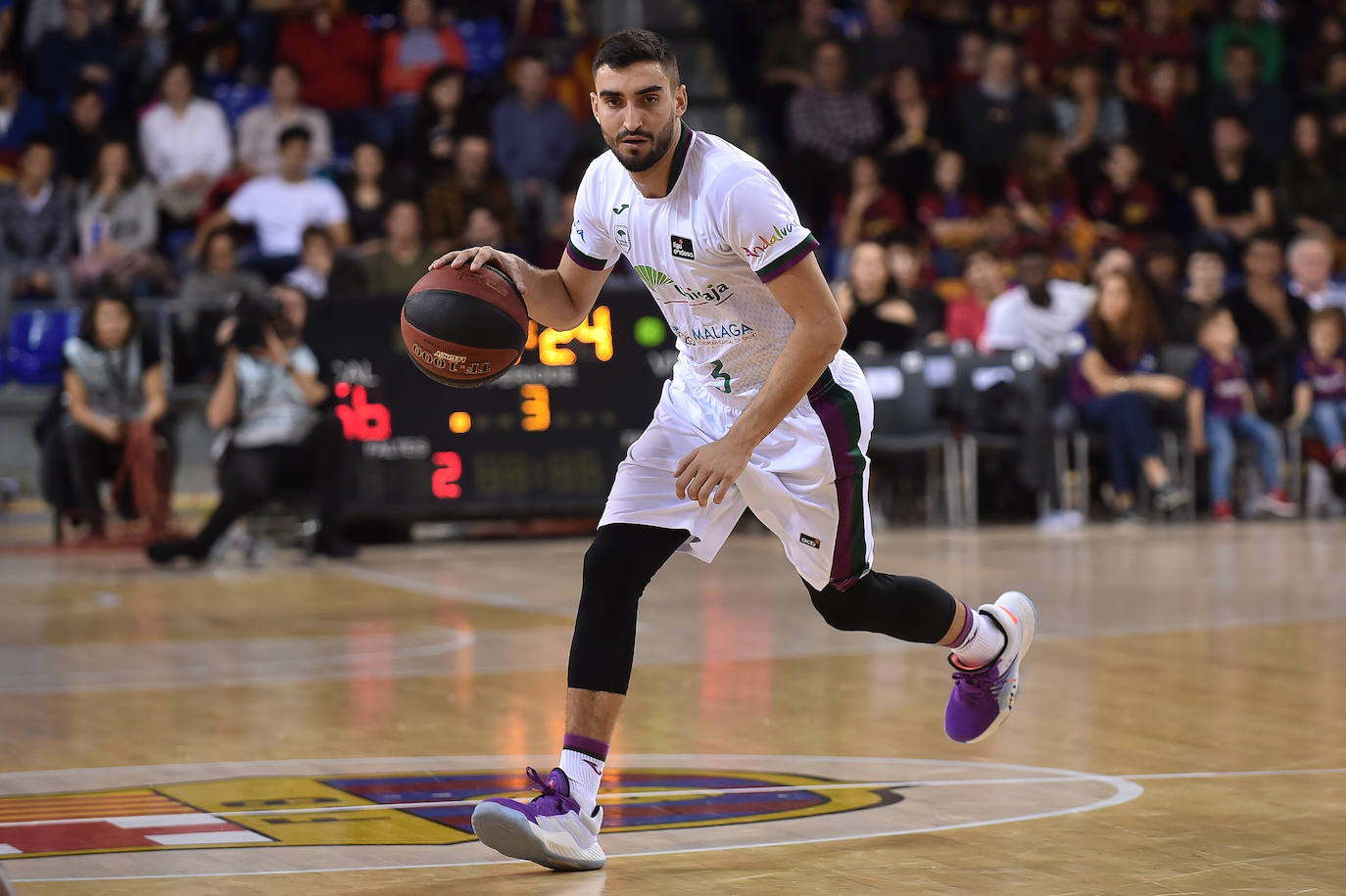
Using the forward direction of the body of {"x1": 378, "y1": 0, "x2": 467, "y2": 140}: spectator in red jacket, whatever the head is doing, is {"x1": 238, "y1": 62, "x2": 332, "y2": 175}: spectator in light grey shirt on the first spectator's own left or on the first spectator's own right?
on the first spectator's own right

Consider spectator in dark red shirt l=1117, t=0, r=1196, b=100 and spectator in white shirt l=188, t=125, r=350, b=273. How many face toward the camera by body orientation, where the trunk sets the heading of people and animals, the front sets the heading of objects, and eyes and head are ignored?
2

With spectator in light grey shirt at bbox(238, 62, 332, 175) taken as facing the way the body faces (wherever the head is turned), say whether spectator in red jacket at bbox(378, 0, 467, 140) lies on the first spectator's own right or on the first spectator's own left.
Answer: on the first spectator's own left

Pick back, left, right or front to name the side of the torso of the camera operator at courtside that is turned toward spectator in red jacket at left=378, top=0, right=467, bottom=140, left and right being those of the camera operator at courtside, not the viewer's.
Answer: back

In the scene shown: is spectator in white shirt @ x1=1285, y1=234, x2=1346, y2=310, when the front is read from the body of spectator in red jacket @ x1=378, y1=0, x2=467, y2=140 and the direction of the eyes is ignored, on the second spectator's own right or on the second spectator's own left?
on the second spectator's own left
